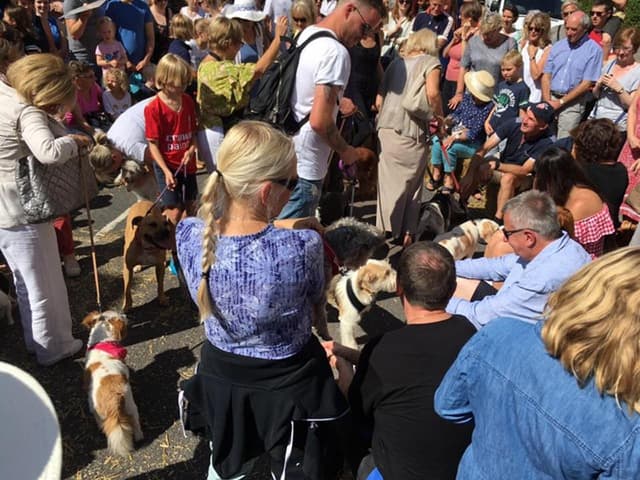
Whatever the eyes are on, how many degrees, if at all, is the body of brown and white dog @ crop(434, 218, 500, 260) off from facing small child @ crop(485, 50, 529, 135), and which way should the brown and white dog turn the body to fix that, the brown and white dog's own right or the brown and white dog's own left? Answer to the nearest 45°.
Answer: approximately 90° to the brown and white dog's own left

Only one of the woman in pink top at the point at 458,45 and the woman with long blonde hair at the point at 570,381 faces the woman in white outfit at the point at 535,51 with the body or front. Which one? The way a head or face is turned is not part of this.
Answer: the woman with long blonde hair

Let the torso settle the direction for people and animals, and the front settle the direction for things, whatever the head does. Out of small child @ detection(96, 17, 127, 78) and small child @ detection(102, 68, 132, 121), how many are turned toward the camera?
2

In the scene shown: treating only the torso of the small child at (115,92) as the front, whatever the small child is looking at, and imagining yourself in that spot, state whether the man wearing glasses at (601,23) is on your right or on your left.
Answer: on your left

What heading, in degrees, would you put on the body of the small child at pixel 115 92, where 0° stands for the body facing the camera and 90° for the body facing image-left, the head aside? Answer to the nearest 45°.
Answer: approximately 0°

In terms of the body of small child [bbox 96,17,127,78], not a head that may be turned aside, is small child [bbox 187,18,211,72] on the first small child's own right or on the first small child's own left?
on the first small child's own left

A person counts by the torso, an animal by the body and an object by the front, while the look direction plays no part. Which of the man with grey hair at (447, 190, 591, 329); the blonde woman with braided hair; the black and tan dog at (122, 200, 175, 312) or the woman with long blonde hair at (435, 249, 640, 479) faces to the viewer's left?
the man with grey hair

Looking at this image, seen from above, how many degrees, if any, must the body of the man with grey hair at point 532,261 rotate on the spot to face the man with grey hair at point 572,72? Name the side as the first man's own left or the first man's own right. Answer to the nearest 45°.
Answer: approximately 90° to the first man's own right

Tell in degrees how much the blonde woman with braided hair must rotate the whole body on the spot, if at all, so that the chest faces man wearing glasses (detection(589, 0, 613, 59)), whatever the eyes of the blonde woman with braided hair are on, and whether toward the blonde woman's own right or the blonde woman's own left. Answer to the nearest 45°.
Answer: approximately 45° to the blonde woman's own right

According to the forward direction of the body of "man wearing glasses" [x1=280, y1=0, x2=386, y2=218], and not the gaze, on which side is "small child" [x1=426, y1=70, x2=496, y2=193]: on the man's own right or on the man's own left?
on the man's own left

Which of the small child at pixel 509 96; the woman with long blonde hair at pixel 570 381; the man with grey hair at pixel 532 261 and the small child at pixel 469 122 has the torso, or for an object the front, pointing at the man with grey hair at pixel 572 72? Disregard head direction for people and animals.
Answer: the woman with long blonde hair

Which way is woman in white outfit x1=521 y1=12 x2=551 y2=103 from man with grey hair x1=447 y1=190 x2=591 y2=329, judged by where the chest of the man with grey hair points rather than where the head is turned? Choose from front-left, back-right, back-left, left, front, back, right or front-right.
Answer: right
